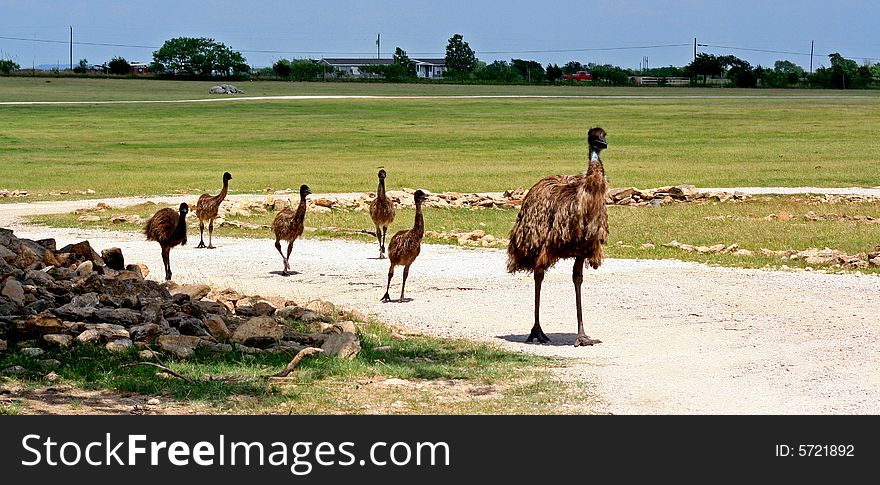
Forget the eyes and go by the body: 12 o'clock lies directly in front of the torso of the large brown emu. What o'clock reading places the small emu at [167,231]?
The small emu is roughly at 6 o'clock from the large brown emu.

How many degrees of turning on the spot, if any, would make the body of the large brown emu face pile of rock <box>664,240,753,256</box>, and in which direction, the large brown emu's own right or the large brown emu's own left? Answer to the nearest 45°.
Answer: approximately 135° to the large brown emu's own left

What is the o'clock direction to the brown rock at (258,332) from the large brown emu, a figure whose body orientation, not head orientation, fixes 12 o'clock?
The brown rock is roughly at 4 o'clock from the large brown emu.

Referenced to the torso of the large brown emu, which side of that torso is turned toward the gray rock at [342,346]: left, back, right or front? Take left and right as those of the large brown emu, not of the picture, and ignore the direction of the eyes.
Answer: right

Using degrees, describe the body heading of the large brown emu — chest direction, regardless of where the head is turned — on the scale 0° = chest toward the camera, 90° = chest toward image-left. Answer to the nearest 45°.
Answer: approximately 315°

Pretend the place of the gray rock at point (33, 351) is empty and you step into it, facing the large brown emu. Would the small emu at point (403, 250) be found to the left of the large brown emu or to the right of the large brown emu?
left

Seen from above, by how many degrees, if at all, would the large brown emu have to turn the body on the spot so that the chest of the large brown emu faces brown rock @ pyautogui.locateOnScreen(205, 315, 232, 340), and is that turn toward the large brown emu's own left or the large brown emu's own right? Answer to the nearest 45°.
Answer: approximately 135° to the large brown emu's own right

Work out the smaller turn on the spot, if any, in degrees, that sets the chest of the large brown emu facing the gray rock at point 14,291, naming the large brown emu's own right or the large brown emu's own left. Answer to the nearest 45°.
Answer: approximately 135° to the large brown emu's own right

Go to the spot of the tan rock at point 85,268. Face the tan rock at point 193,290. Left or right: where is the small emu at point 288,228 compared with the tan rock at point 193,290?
left
